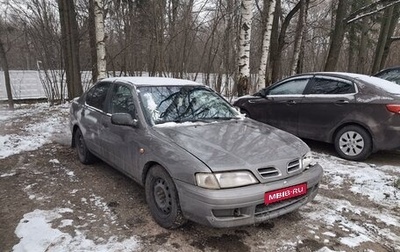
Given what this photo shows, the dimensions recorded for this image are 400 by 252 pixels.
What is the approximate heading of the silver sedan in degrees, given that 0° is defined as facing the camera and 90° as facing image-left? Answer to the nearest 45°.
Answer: approximately 315°

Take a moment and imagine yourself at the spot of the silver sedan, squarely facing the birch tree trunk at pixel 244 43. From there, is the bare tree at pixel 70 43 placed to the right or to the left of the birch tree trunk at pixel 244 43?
left

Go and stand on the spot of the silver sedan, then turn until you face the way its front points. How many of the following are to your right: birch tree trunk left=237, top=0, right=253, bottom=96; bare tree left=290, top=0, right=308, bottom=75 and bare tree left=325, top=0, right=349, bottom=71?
0

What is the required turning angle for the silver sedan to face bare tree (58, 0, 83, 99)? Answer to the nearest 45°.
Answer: approximately 180°

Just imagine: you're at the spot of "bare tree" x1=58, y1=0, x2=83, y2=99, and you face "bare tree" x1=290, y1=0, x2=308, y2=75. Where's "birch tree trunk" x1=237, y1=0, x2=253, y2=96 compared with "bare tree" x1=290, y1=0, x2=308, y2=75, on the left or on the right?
right

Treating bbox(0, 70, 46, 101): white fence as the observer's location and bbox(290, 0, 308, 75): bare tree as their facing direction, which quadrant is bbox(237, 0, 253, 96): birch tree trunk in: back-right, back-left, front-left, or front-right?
front-right

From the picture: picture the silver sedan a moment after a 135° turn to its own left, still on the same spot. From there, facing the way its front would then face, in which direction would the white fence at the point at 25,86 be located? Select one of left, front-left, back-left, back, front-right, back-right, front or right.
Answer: front-left

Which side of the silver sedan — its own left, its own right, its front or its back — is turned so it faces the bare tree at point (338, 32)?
left

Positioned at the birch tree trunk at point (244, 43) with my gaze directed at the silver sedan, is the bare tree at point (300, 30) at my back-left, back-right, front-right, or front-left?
back-left

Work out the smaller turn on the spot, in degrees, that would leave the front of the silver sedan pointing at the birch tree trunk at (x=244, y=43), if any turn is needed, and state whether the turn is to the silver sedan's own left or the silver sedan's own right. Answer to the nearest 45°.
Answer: approximately 135° to the silver sedan's own left

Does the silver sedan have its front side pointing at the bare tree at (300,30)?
no
